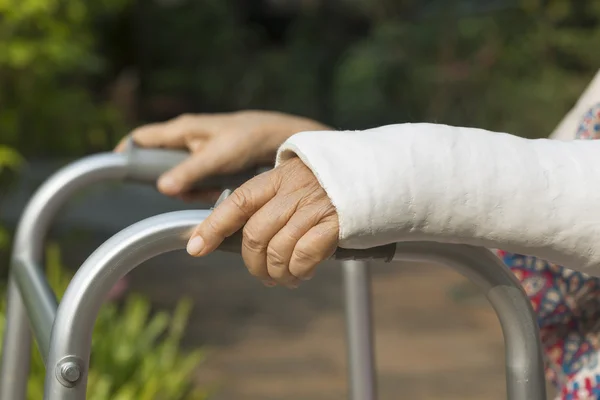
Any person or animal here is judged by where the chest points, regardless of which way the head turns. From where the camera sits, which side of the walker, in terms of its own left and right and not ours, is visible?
left
